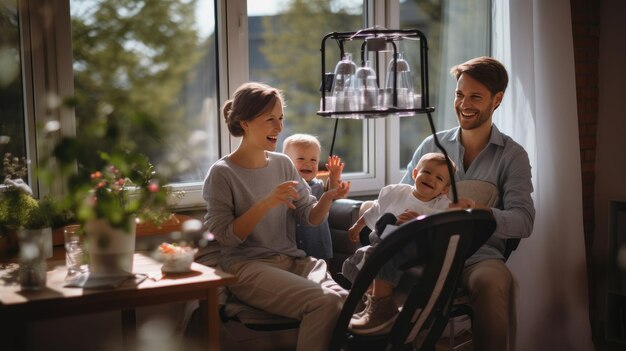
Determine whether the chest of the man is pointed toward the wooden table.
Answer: yes

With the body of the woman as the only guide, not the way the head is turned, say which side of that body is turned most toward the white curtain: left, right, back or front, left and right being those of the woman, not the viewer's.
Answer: left

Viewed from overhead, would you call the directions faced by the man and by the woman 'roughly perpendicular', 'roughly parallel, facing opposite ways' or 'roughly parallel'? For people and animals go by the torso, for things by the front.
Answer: roughly perpendicular

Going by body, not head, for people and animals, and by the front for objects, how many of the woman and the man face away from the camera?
0

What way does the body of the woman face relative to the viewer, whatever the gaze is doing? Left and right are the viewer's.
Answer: facing the viewer and to the right of the viewer

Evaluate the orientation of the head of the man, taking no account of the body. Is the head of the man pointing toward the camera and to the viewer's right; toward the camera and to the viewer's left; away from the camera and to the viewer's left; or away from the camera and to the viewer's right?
toward the camera and to the viewer's left

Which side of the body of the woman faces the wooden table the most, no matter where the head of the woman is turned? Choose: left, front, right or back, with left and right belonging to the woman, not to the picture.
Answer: right

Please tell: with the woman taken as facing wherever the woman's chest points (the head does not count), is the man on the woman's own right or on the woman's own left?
on the woman's own left

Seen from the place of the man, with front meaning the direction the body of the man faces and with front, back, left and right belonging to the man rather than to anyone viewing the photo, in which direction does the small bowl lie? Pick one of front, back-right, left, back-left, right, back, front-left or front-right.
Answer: front

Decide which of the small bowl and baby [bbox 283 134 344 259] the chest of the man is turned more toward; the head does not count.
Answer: the small bowl

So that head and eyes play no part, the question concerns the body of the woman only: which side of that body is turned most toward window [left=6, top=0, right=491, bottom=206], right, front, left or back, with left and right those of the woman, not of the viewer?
back

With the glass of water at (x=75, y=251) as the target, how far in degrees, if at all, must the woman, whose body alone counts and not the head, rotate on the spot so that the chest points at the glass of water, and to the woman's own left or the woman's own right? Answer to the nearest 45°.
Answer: approximately 90° to the woman's own right

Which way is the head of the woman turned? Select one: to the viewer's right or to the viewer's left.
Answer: to the viewer's right

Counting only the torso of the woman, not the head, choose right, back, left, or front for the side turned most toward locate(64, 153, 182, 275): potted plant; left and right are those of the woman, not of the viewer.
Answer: right

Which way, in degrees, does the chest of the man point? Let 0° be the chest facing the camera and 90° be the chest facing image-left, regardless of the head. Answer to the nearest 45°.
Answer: approximately 45°
